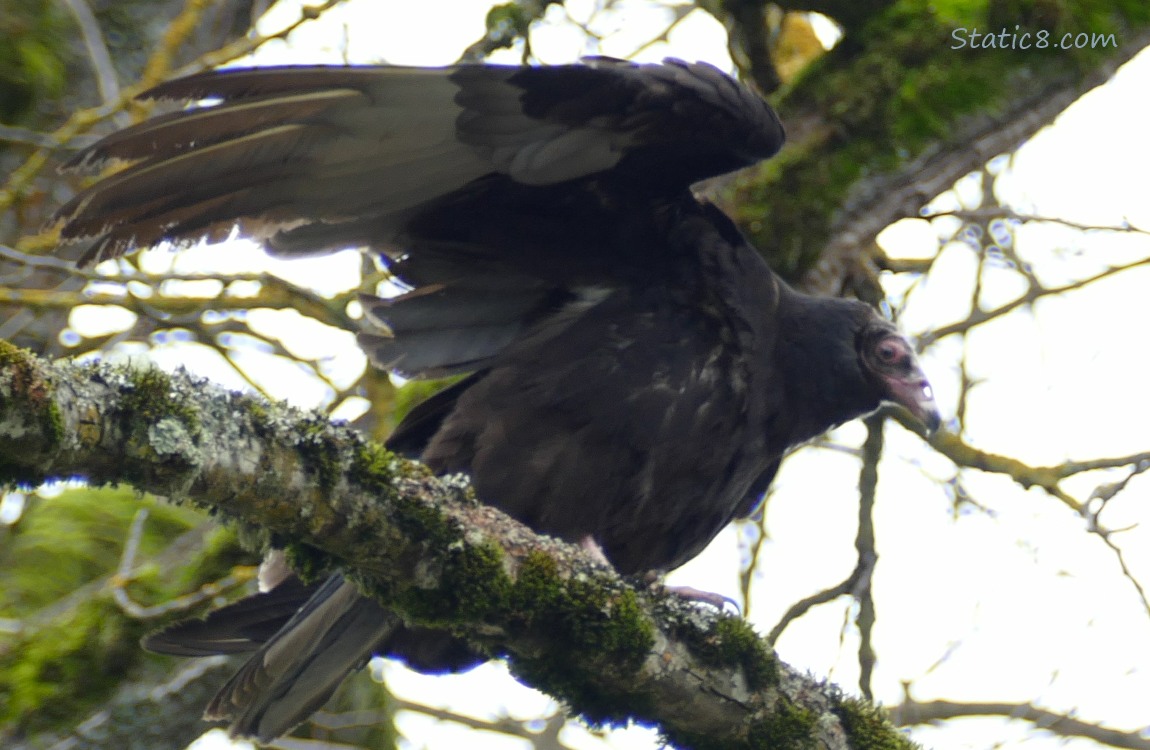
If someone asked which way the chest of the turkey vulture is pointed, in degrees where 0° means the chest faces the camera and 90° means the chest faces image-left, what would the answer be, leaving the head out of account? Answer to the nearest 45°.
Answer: approximately 270°

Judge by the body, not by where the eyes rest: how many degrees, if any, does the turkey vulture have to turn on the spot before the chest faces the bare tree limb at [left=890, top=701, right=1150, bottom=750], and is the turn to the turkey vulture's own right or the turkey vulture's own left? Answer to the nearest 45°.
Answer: approximately 45° to the turkey vulture's own left
